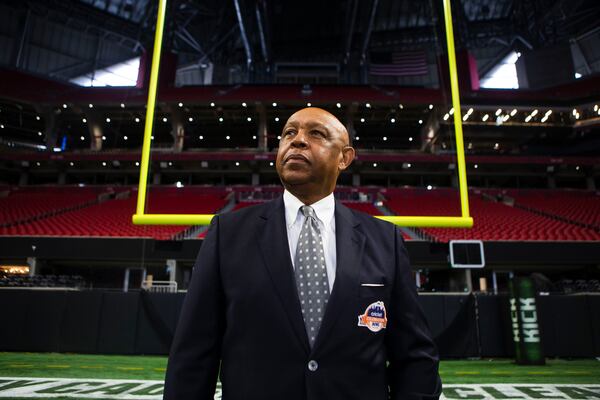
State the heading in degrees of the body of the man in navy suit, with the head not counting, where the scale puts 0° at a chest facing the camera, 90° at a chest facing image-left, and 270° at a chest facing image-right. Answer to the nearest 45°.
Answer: approximately 0°

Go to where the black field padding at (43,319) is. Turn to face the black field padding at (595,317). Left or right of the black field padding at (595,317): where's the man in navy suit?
right

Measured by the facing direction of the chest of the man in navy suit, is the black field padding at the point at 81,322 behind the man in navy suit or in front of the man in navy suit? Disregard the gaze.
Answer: behind

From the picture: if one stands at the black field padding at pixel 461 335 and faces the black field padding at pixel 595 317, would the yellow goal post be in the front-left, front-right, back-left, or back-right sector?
back-right

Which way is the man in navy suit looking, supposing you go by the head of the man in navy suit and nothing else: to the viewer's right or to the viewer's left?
to the viewer's left

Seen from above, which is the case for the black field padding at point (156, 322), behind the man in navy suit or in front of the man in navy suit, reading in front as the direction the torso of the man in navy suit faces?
behind

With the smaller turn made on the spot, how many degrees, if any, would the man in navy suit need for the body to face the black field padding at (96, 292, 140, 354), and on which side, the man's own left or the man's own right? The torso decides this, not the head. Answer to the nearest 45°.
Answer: approximately 135° to the man's own right

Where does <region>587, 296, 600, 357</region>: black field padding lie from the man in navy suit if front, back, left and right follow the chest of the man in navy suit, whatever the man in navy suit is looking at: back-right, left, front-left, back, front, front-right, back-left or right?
back-left

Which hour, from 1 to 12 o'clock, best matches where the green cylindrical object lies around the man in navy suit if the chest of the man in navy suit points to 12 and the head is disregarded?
The green cylindrical object is roughly at 7 o'clock from the man in navy suit.

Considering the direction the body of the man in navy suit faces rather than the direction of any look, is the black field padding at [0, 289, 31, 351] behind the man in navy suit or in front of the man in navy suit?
behind
